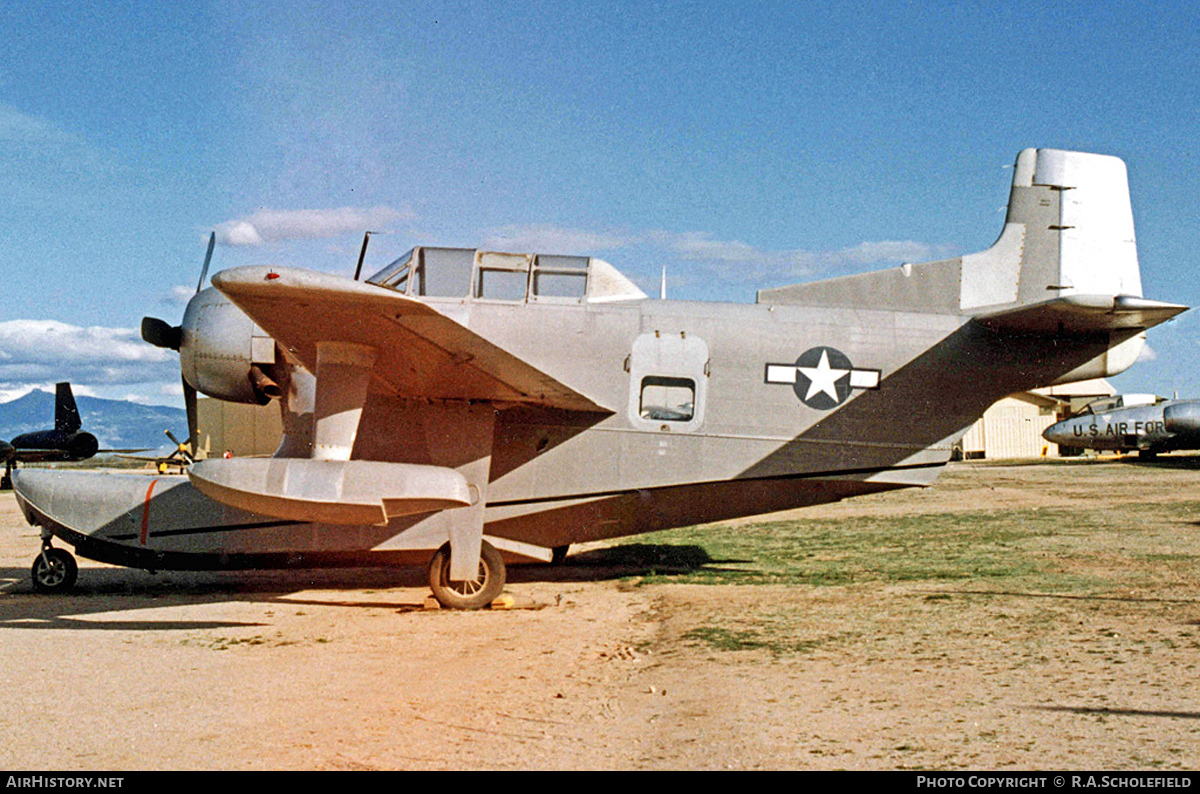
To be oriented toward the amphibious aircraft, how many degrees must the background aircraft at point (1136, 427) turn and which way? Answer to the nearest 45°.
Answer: approximately 90° to its left

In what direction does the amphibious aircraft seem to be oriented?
to the viewer's left

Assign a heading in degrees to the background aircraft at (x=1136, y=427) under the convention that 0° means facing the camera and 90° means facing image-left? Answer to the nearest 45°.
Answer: approximately 90°

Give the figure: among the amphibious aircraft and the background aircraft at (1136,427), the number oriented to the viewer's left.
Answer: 2

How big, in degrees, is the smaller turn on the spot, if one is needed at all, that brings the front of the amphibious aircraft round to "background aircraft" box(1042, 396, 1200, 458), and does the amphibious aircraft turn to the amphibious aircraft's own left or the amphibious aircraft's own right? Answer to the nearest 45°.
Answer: approximately 135° to the amphibious aircraft's own right
